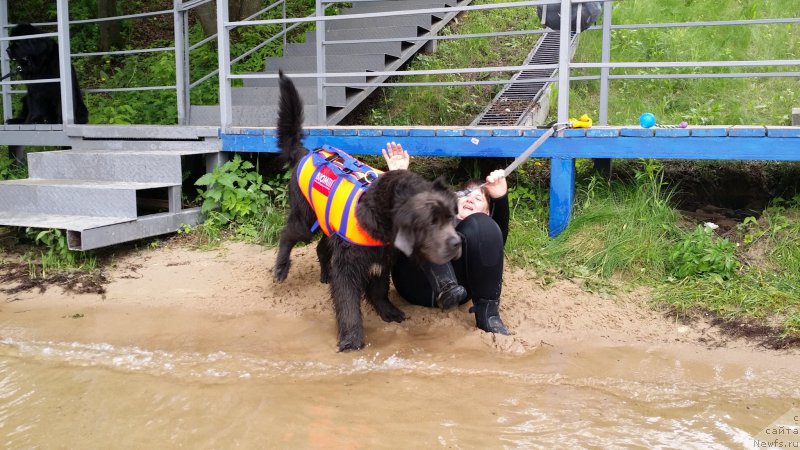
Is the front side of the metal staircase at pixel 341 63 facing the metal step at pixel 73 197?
yes

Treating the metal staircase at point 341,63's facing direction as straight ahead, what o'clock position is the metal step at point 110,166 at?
The metal step is roughly at 12 o'clock from the metal staircase.

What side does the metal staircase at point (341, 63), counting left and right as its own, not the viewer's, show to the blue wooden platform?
left

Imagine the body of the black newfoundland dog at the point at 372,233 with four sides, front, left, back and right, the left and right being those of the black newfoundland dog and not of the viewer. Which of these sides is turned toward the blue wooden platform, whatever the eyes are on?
left

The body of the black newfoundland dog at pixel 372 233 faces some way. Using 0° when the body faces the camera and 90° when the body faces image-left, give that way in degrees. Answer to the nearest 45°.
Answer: approximately 315°

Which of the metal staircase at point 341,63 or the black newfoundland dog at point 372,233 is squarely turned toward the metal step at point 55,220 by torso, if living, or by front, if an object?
the metal staircase

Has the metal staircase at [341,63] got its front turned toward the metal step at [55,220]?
yes

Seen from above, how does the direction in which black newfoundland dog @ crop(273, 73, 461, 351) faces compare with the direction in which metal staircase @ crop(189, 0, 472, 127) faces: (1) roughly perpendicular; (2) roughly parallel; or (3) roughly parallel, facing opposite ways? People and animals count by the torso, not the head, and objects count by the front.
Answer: roughly perpendicular

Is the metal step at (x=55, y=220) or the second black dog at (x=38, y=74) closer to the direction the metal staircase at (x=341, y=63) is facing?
the metal step

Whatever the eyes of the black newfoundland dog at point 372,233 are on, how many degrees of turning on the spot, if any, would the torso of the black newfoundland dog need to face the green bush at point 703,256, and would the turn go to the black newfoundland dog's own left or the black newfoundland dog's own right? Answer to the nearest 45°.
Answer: approximately 45° to the black newfoundland dog's own left

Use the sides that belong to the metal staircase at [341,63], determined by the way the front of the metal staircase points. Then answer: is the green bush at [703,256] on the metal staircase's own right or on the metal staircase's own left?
on the metal staircase's own left

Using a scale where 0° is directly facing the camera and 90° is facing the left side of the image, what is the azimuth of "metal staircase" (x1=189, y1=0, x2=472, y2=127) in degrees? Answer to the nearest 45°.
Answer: approximately 45°

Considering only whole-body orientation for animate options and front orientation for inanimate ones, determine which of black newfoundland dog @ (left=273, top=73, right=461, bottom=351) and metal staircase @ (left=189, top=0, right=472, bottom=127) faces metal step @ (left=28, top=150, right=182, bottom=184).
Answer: the metal staircase

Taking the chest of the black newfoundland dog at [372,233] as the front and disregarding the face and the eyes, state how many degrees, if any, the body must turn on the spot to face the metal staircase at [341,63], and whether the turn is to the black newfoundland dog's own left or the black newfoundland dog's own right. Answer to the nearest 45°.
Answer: approximately 135° to the black newfoundland dog's own left
